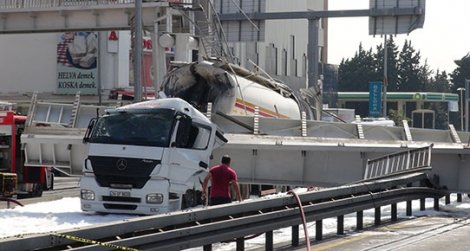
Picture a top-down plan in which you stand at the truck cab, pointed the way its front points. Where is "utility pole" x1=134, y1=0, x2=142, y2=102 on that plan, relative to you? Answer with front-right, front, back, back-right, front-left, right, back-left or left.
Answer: back-right

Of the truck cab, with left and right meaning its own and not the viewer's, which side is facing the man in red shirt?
left

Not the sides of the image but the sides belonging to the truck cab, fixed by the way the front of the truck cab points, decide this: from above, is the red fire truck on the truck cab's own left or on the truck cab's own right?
on the truck cab's own right

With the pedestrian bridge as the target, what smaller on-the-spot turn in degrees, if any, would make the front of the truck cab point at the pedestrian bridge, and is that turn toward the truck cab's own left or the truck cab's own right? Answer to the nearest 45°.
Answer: approximately 135° to the truck cab's own right

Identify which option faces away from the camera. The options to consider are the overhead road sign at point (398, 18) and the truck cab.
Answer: the overhead road sign

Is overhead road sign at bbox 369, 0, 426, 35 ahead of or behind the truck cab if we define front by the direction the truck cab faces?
behind

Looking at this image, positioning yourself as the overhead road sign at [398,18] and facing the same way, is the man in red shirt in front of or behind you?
behind

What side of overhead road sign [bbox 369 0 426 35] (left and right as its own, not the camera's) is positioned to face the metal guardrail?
back

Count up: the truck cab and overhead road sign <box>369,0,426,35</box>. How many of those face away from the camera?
1

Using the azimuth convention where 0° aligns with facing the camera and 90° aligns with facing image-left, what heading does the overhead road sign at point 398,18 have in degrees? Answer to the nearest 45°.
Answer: approximately 180°
